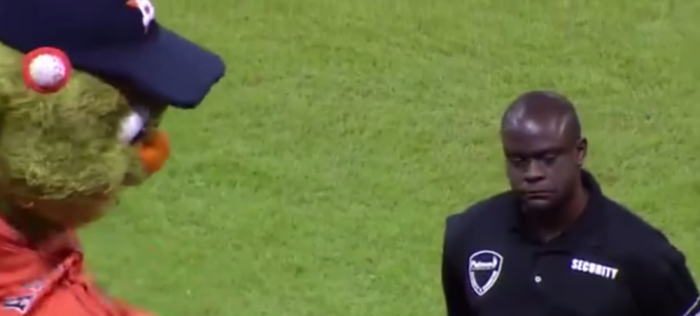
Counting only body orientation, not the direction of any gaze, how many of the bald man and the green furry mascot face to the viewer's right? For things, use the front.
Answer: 1

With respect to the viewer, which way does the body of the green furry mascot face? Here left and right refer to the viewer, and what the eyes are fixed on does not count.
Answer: facing to the right of the viewer

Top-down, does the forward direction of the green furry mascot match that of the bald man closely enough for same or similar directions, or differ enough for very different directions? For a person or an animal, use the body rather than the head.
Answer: very different directions

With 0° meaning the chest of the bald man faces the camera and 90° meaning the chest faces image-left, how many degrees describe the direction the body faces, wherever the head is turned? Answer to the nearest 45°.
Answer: approximately 45°

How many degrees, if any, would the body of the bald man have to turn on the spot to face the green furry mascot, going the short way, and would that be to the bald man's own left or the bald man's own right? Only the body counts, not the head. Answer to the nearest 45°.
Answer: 0° — they already face them
